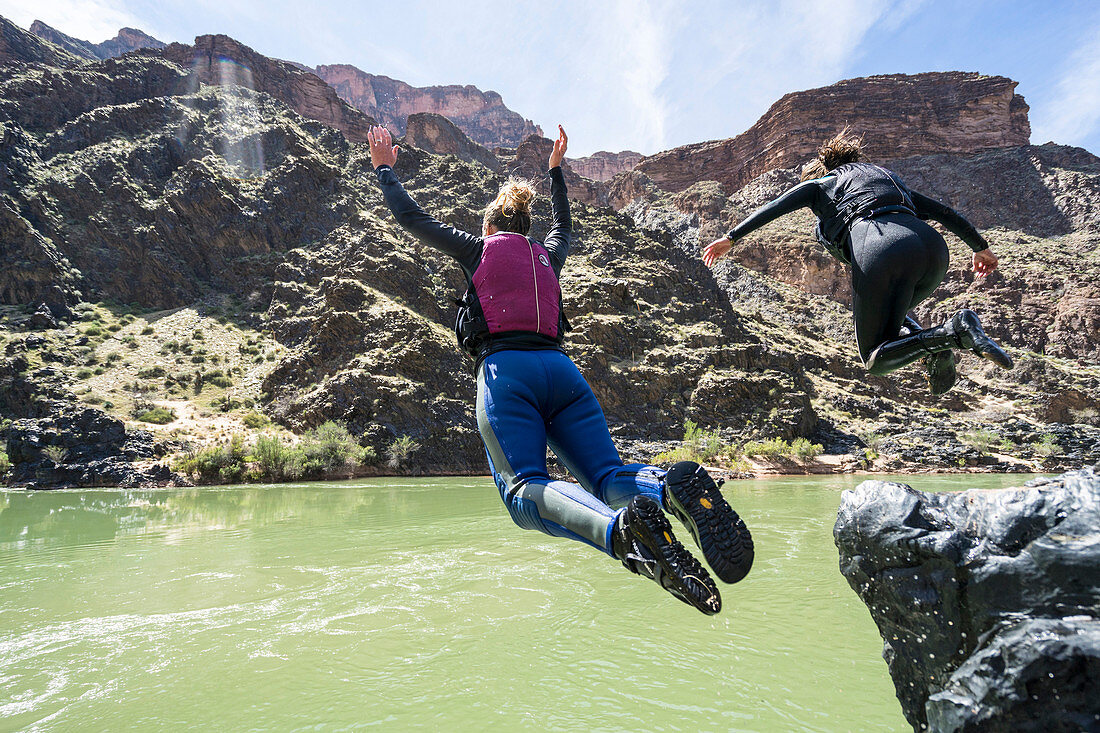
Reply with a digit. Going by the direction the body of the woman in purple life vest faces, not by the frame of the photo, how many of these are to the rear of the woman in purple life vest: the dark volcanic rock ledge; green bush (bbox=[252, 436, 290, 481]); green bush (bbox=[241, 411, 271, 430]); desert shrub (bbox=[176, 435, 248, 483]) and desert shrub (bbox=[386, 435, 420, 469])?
1

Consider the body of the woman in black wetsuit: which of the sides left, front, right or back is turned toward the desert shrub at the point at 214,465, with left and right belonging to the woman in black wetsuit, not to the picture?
front

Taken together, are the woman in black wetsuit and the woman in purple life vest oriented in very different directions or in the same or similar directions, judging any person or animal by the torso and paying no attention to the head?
same or similar directions

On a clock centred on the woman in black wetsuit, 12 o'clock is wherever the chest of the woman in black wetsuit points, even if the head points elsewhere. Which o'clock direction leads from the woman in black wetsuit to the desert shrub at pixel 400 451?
The desert shrub is roughly at 12 o'clock from the woman in black wetsuit.

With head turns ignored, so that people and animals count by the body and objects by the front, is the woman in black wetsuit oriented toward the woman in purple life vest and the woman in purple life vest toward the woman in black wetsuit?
no

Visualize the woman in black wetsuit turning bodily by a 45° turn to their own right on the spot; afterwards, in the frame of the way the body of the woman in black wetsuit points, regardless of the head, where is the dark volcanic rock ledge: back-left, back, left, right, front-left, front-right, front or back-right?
back

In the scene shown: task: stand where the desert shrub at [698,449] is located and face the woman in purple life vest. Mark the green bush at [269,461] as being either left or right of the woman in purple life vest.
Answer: right

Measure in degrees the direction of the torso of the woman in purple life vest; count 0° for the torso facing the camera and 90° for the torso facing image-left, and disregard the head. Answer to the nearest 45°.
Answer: approximately 135°

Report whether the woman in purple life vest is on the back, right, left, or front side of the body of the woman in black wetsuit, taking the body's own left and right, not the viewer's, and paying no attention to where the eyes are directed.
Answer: left

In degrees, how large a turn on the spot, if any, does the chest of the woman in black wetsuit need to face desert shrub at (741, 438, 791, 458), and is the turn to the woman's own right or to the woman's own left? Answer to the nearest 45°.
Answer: approximately 45° to the woman's own right

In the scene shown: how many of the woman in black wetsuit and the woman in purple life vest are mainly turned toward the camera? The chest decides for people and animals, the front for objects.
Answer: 0

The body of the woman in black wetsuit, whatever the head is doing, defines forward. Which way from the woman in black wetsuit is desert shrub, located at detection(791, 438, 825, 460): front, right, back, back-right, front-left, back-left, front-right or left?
front-right

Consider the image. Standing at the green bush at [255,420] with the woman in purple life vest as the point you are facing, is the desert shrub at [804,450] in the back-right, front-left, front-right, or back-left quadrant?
front-left

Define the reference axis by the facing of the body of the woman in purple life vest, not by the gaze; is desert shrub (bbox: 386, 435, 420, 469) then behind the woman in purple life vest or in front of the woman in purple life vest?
in front
